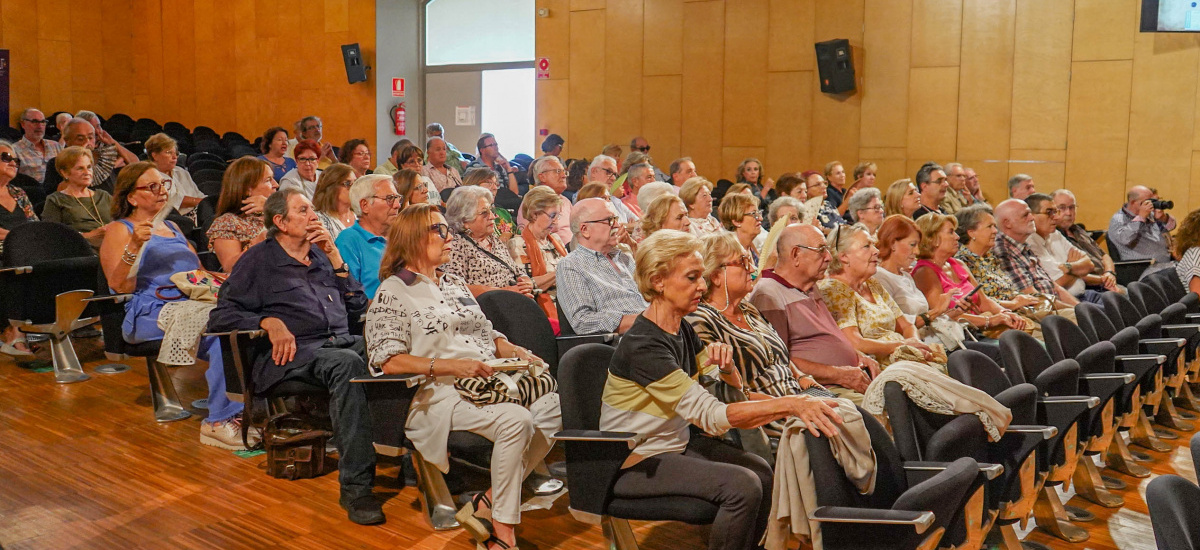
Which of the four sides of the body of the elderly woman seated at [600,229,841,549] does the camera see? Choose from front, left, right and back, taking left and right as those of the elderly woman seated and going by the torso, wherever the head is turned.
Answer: right

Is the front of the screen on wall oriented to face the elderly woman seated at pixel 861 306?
yes

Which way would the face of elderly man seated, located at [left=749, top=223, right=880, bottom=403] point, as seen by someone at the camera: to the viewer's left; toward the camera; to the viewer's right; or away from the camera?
to the viewer's right

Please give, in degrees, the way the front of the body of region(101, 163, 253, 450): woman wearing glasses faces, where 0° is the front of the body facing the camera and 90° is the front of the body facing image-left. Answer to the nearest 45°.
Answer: approximately 315°

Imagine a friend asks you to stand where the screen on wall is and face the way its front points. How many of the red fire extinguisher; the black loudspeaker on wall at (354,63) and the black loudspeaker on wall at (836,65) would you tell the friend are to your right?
3

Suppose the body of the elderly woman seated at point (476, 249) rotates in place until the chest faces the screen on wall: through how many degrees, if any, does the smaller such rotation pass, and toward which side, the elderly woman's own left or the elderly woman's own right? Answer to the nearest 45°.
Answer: approximately 90° to the elderly woman's own left

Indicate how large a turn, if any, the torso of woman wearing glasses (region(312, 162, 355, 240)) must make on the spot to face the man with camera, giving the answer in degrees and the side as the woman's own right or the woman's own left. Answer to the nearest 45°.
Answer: approximately 45° to the woman's own left

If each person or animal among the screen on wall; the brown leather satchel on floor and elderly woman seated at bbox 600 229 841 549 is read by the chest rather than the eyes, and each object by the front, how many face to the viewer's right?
1
